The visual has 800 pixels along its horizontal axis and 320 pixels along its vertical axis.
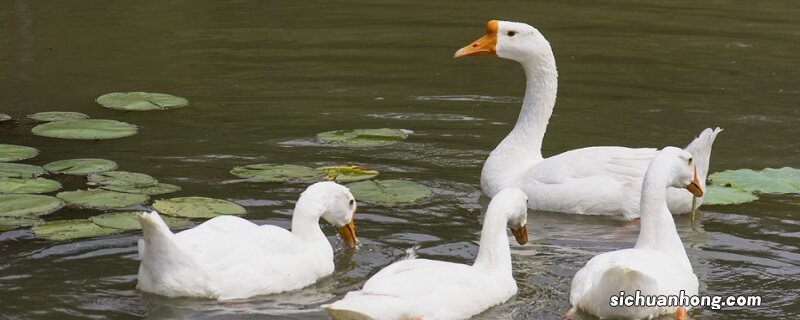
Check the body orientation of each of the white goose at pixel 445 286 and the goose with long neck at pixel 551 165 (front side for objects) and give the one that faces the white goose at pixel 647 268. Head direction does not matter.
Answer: the white goose at pixel 445 286

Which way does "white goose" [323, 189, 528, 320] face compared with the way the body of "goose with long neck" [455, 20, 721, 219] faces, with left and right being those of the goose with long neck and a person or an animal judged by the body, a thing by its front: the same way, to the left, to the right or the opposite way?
the opposite way

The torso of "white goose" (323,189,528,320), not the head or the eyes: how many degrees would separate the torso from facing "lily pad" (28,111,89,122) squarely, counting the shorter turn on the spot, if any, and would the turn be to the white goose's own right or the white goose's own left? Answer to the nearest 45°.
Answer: approximately 135° to the white goose's own left

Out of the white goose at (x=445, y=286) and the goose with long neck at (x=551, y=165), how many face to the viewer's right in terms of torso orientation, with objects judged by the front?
1

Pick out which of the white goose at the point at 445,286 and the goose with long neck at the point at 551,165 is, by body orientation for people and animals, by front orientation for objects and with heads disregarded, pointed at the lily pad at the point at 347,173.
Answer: the goose with long neck

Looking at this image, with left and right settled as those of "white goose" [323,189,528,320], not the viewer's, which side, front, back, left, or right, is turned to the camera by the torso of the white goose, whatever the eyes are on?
right

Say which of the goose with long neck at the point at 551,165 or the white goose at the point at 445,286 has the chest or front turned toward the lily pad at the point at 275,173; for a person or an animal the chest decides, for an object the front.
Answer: the goose with long neck

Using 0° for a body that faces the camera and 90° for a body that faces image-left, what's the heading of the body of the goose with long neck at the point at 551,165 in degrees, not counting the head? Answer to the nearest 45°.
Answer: approximately 90°

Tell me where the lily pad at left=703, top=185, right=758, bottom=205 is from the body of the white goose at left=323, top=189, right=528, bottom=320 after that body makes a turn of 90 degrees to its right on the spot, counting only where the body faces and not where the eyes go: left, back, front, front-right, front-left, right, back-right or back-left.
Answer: back-left
